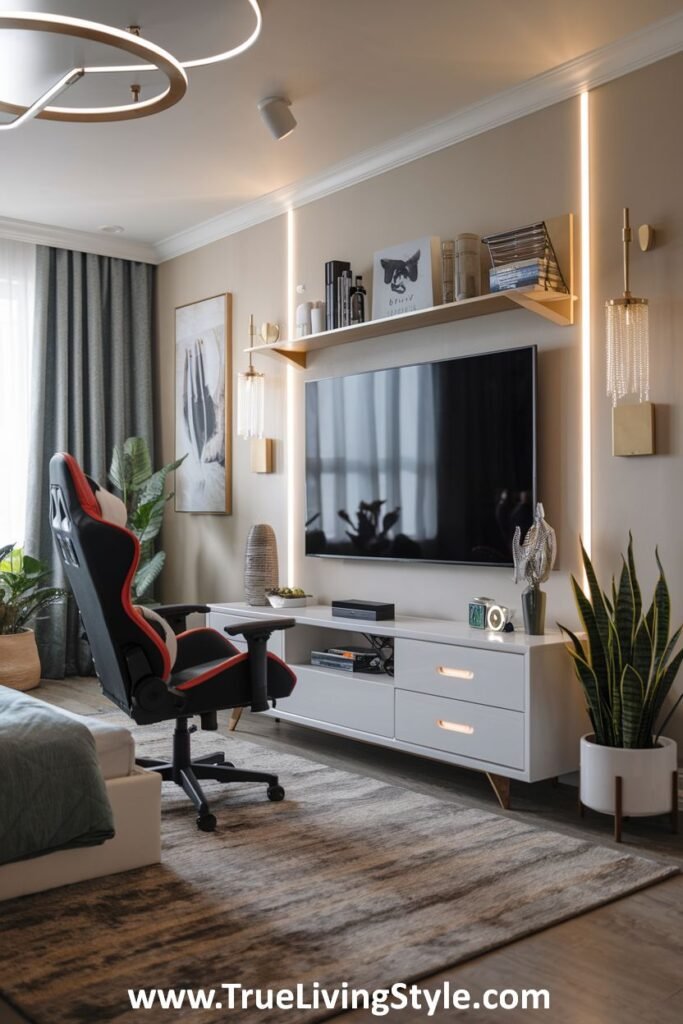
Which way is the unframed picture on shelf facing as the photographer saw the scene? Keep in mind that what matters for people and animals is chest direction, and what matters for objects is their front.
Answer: facing the viewer and to the left of the viewer

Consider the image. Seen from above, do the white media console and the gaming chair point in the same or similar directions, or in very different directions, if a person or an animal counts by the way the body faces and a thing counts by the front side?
very different directions

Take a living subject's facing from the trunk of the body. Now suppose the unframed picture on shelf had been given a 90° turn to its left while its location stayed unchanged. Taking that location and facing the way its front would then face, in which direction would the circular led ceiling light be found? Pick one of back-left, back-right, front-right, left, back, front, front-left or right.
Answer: right

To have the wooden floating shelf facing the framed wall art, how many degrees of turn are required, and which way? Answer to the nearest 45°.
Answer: approximately 90° to its right

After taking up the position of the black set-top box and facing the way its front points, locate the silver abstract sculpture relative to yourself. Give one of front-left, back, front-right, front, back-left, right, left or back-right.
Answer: left

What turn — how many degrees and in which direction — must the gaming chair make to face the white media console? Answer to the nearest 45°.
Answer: approximately 45° to its right

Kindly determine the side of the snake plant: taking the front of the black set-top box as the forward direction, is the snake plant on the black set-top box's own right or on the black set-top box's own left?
on the black set-top box's own left

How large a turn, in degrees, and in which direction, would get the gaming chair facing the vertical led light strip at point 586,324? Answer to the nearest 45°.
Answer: approximately 45° to its right

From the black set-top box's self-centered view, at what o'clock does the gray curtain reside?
The gray curtain is roughly at 3 o'clock from the black set-top box.

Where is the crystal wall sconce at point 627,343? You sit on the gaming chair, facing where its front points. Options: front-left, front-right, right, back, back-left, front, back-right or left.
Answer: front-right

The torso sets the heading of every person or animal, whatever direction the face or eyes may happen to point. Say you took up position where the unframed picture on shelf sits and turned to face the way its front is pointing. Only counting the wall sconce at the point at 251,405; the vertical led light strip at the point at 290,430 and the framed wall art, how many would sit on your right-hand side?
3

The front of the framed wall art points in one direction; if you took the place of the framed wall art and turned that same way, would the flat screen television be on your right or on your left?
on your left

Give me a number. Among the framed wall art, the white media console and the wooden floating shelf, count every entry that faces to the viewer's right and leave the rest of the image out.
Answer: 0

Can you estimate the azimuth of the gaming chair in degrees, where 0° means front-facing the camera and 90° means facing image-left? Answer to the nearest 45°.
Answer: approximately 225°

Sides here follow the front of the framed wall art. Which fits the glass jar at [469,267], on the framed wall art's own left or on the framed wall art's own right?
on the framed wall art's own left

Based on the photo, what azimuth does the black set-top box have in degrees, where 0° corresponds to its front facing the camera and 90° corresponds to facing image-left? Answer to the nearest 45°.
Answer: approximately 45°

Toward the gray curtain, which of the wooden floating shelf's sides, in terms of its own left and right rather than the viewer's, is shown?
right

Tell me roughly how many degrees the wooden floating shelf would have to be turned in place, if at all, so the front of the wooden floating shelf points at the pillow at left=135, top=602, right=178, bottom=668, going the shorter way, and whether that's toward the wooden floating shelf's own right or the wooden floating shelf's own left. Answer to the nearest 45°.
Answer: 0° — it already faces it
